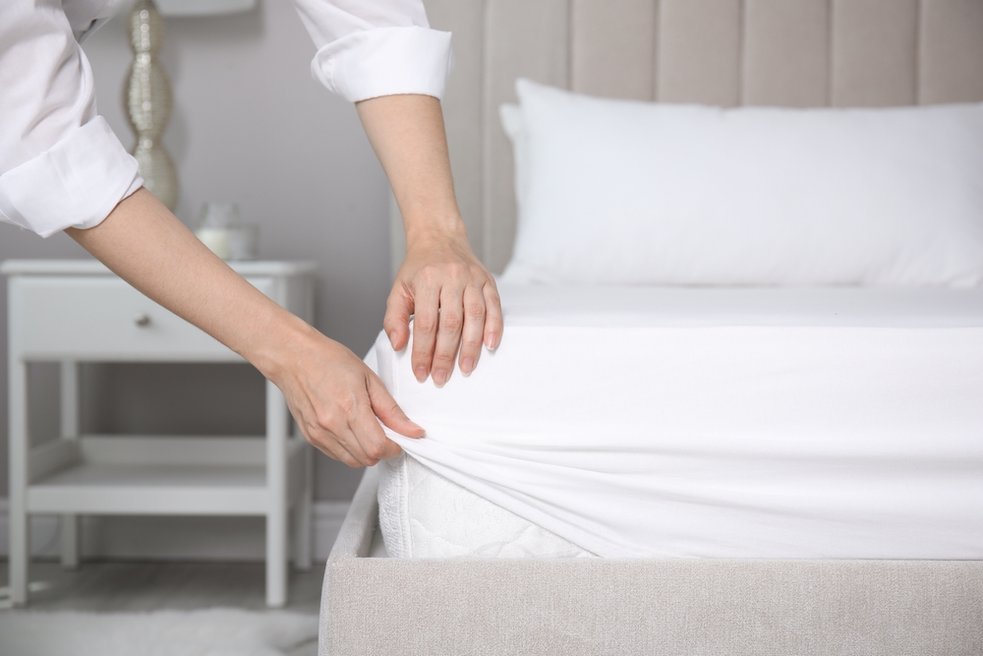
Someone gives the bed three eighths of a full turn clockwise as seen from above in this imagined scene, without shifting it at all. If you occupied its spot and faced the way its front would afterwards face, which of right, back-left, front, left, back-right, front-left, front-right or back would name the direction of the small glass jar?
front

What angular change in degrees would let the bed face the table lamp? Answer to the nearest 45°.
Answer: approximately 135° to its right

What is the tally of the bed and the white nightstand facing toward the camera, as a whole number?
2

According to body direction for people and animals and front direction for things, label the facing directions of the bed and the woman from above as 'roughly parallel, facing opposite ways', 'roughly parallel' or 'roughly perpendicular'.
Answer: roughly perpendicular

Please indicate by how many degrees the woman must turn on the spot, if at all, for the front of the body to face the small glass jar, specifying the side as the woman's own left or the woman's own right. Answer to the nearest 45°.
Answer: approximately 135° to the woman's own left

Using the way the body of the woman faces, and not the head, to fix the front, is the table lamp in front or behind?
behind

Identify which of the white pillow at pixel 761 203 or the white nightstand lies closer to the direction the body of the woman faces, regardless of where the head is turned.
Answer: the white pillow

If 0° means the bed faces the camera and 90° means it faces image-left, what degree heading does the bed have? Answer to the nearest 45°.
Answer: approximately 0°

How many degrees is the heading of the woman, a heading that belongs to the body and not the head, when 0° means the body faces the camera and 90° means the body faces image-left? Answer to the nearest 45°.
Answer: approximately 315°
